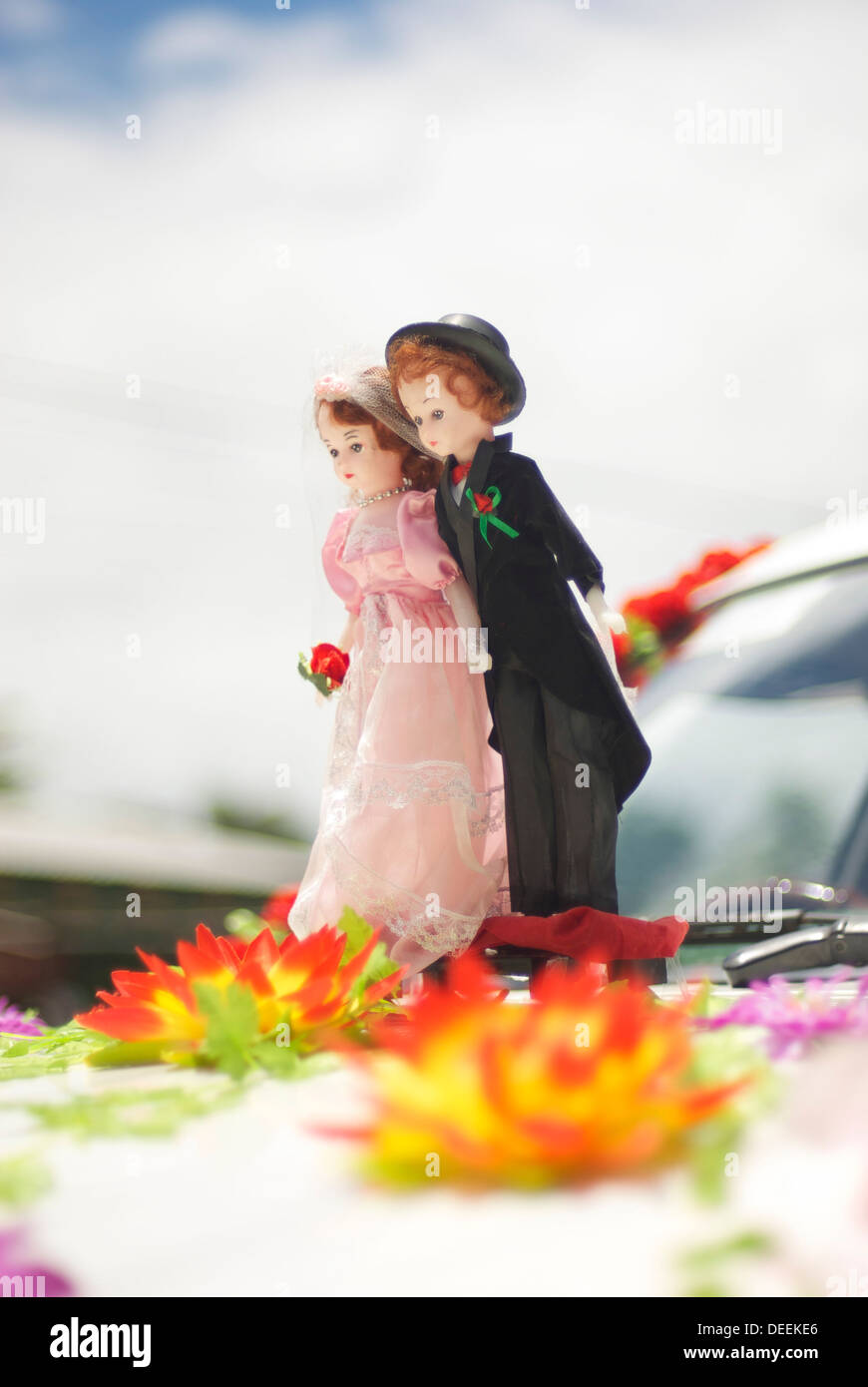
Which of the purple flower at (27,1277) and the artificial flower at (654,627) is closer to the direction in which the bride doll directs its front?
the purple flower

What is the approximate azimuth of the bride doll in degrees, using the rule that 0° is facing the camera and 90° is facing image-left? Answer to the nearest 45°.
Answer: approximately 45°

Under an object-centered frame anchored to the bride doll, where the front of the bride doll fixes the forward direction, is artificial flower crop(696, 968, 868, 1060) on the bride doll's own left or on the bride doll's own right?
on the bride doll's own left

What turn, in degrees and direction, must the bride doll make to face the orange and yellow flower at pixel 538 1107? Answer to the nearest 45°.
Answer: approximately 45° to its left
